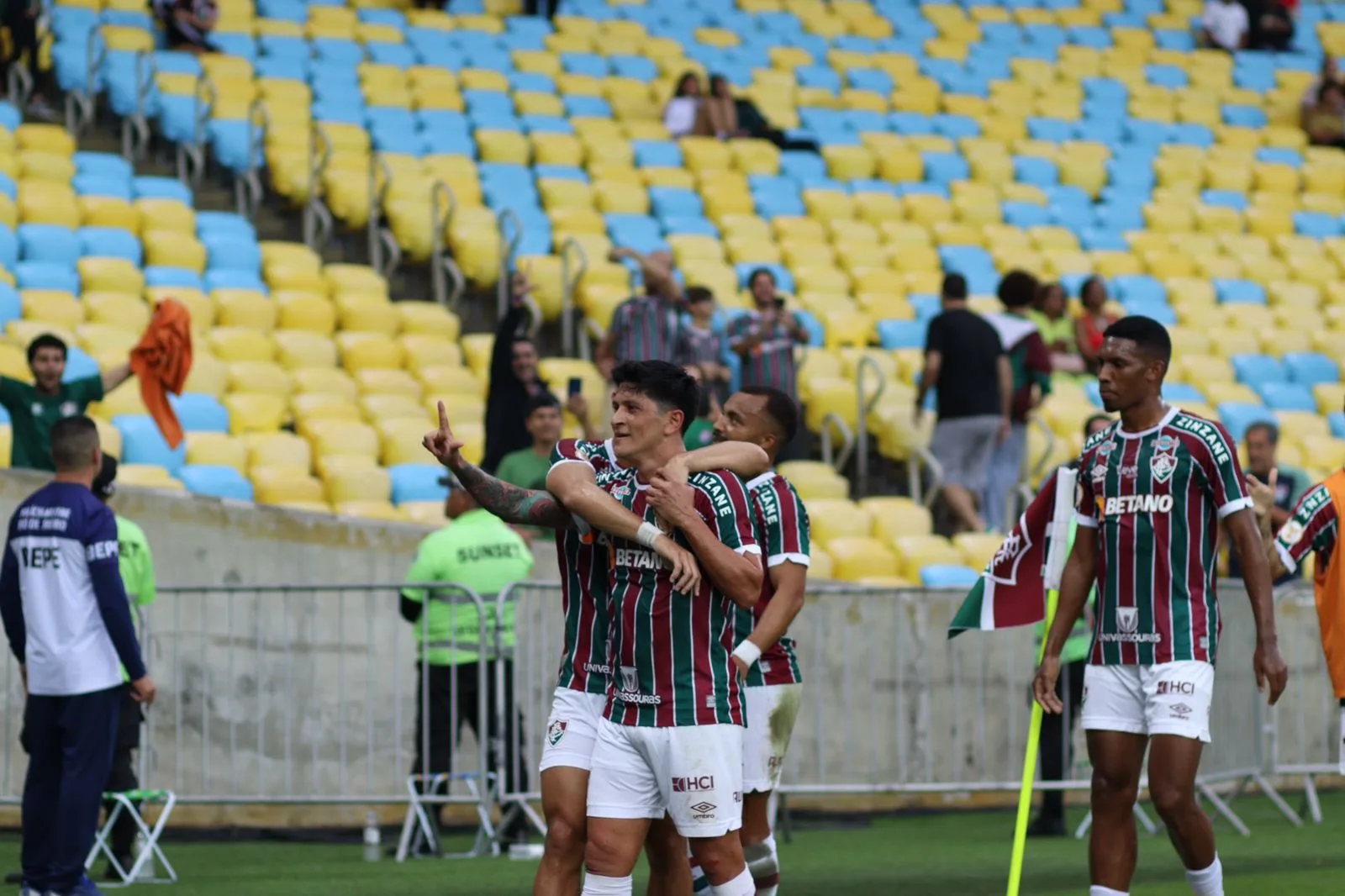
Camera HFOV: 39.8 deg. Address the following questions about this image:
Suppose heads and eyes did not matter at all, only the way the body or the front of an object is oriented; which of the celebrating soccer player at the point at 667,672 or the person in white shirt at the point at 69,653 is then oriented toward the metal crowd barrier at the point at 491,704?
the person in white shirt

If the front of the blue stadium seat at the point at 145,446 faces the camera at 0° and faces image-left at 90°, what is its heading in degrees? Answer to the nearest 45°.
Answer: approximately 315°

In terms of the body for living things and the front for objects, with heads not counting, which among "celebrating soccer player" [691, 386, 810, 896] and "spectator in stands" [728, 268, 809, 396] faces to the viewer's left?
the celebrating soccer player

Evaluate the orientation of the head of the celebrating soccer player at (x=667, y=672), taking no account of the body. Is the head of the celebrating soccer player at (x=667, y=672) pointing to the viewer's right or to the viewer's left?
to the viewer's left

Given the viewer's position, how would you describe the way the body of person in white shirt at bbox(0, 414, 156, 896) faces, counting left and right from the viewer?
facing away from the viewer and to the right of the viewer

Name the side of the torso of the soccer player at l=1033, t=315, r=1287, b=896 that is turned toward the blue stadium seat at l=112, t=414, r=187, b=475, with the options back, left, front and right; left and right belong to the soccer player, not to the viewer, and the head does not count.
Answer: right

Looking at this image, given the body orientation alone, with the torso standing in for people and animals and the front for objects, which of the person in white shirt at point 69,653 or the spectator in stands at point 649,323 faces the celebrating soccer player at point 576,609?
the spectator in stands

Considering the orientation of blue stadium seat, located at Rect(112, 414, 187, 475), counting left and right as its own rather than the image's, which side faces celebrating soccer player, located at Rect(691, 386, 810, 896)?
front

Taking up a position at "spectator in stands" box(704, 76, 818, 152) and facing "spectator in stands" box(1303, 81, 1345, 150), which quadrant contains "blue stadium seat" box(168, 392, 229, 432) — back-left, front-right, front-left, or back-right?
back-right

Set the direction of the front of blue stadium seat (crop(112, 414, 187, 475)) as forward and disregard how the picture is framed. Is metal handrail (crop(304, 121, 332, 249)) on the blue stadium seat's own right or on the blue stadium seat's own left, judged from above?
on the blue stadium seat's own left

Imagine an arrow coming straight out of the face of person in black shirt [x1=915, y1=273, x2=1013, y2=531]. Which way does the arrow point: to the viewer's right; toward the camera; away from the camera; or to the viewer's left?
away from the camera

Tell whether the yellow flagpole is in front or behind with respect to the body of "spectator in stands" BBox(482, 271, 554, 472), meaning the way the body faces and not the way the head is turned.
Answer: in front

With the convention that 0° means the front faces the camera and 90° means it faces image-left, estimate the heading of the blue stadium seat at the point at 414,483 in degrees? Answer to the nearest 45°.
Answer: approximately 315°
